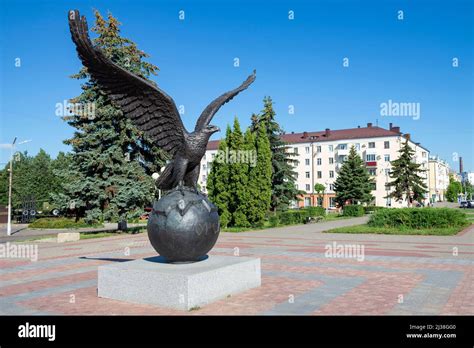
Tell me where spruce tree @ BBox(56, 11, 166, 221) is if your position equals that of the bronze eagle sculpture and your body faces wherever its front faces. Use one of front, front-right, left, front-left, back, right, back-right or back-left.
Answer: back-left

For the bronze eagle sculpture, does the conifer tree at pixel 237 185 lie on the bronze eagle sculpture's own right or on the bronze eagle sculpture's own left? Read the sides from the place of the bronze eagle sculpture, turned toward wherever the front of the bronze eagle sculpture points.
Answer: on the bronze eagle sculpture's own left

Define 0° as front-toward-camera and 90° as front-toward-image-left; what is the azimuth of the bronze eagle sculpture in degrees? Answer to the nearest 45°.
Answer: approximately 315°

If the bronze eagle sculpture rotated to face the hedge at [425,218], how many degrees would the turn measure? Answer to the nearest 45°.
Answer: approximately 90° to its left

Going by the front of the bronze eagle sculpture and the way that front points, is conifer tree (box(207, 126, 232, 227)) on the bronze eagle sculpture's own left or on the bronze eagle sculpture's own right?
on the bronze eagle sculpture's own left
